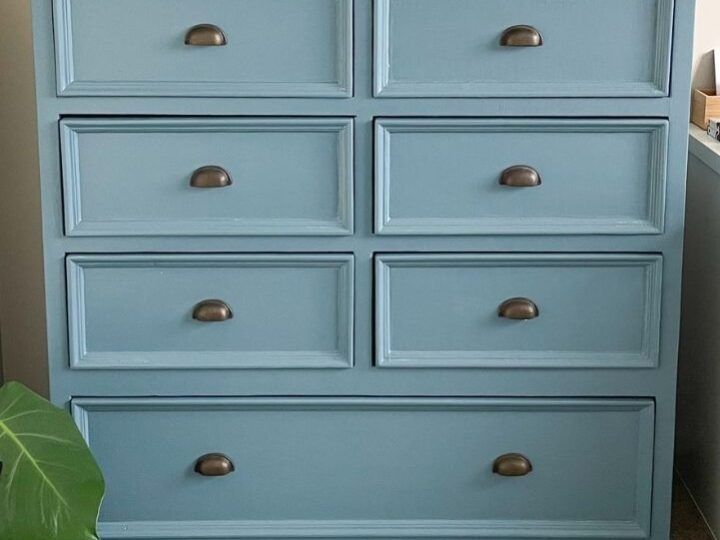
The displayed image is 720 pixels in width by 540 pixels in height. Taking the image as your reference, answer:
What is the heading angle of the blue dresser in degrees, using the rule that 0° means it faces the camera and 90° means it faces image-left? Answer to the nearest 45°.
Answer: approximately 0°
